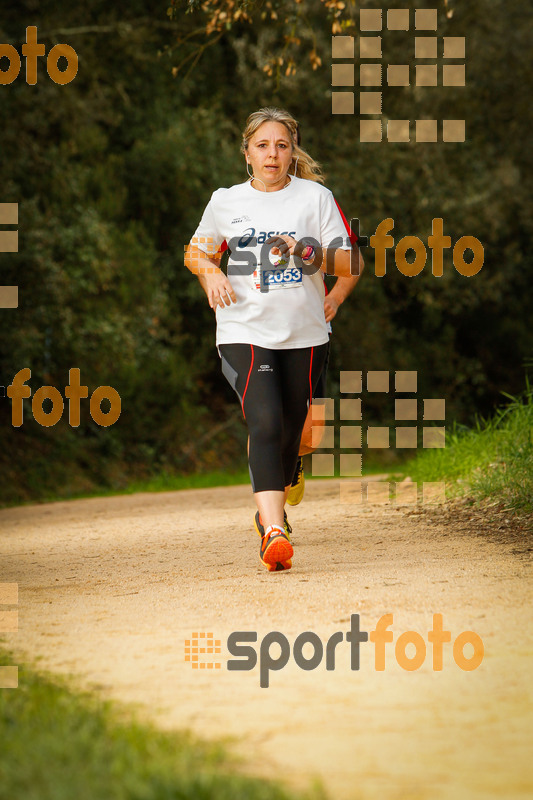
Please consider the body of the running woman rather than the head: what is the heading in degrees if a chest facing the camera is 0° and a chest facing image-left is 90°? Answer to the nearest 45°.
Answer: approximately 0°
